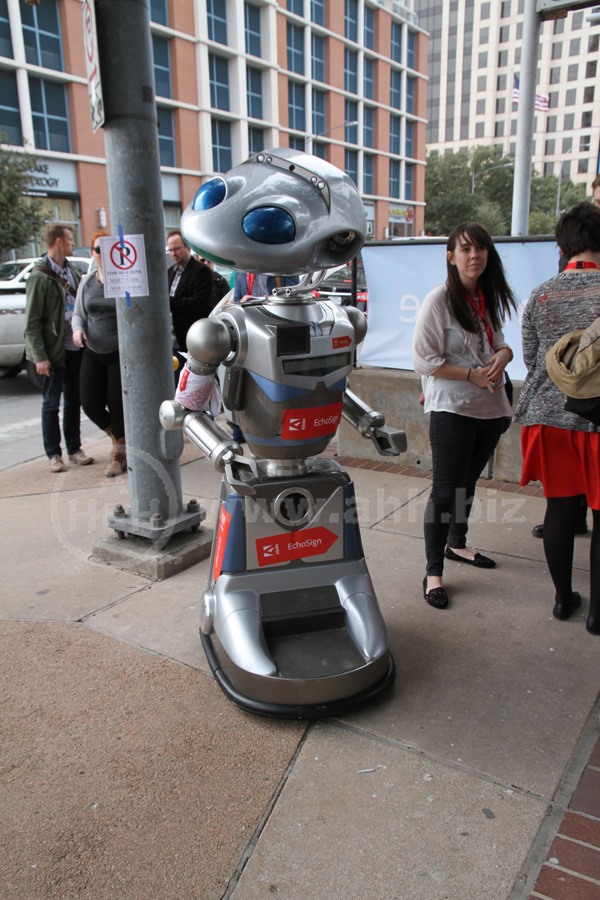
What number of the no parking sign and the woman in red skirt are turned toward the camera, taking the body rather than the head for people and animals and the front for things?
1

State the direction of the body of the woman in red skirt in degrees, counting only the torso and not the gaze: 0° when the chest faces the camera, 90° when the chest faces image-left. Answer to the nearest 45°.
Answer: approximately 180°

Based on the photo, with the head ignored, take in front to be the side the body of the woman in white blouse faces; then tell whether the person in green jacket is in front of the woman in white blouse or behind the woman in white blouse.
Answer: behind

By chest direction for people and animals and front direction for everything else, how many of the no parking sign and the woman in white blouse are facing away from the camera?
0

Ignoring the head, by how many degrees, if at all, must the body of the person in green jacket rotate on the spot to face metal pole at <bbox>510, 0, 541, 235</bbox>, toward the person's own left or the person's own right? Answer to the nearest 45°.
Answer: approximately 45° to the person's own left

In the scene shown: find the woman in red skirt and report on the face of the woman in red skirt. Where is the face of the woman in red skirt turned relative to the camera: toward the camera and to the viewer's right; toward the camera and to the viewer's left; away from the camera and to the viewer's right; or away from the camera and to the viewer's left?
away from the camera and to the viewer's left

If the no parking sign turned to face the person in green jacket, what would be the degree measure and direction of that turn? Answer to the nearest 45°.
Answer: approximately 180°

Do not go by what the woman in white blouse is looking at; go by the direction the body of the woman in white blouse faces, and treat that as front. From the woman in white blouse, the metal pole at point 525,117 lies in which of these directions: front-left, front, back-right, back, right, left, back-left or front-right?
back-left

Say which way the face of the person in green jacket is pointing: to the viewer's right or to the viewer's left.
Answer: to the viewer's right

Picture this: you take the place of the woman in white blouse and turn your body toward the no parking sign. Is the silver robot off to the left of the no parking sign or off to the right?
left

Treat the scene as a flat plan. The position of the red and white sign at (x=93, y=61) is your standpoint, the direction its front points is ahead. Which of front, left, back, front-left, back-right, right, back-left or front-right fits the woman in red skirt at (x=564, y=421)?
left

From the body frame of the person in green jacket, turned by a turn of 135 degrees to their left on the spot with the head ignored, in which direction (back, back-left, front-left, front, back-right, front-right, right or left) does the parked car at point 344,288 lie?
front-right
